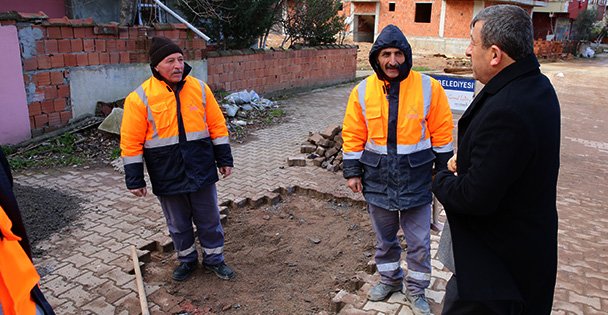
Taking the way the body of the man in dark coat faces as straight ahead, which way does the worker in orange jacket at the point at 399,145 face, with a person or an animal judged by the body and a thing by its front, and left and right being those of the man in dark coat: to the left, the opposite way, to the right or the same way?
to the left

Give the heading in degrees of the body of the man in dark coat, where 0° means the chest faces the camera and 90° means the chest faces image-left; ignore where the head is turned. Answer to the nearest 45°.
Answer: approximately 90°

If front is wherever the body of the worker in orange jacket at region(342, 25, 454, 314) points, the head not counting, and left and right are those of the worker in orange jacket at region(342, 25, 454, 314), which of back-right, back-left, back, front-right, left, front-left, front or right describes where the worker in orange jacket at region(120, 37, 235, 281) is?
right

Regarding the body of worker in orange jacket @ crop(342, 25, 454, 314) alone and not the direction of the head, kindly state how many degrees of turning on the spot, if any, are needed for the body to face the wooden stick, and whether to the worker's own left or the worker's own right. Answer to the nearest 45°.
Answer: approximately 90° to the worker's own right

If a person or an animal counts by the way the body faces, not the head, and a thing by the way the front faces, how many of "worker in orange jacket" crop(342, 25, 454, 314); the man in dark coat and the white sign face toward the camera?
2

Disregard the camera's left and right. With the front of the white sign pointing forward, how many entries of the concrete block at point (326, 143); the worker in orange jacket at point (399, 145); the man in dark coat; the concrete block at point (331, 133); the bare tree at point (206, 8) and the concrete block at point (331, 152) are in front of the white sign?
2

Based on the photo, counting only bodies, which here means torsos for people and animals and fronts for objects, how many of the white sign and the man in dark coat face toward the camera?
1

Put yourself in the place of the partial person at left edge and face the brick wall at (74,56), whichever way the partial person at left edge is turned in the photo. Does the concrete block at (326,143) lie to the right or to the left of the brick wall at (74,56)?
right

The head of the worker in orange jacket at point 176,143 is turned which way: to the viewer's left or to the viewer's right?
to the viewer's right

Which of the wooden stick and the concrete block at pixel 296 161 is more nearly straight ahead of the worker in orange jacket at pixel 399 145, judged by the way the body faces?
the wooden stick

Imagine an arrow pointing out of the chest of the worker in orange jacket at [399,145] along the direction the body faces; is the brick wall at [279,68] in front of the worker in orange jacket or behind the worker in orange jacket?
behind
